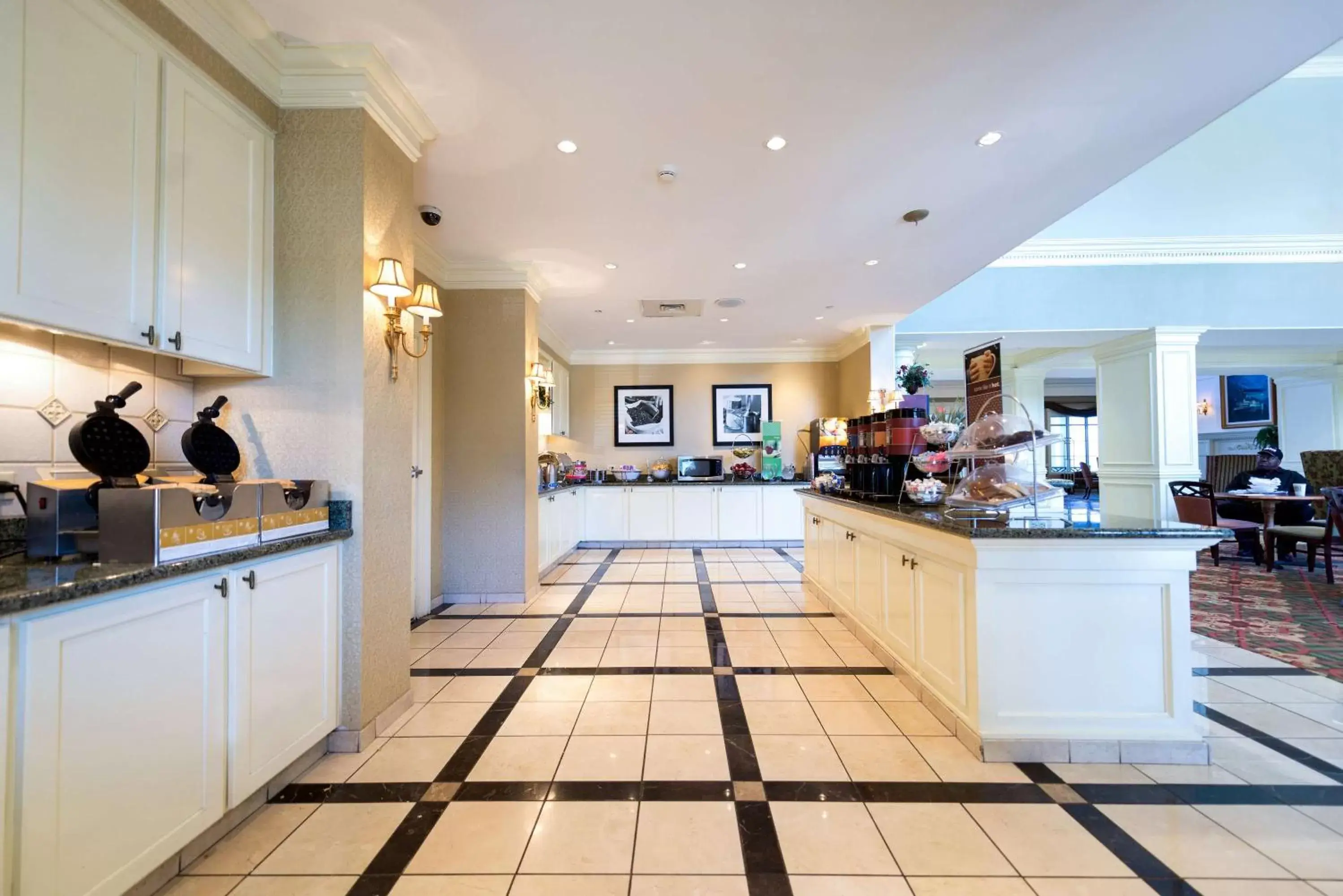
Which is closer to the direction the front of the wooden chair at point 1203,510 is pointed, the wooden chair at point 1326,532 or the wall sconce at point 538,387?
the wooden chair

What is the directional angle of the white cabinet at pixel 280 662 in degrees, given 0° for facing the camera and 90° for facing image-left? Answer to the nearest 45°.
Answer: approximately 315°

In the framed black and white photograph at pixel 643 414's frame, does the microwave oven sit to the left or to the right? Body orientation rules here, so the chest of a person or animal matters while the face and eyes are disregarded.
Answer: on its left

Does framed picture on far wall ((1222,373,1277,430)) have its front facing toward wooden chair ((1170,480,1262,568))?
yes

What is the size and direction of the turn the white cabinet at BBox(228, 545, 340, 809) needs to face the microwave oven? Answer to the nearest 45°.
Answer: approximately 90° to its left

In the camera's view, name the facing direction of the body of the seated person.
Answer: toward the camera

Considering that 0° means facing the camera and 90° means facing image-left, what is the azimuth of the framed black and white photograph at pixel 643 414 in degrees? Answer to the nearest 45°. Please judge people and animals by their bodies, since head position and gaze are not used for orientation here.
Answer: approximately 0°

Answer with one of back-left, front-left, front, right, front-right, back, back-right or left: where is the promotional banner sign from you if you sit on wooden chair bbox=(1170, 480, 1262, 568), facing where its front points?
back-right

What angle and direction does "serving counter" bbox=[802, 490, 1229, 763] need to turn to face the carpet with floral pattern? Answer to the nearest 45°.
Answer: approximately 180°

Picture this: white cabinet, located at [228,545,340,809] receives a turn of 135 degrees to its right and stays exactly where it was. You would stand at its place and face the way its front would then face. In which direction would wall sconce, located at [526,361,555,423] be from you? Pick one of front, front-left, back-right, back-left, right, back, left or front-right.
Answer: back-right

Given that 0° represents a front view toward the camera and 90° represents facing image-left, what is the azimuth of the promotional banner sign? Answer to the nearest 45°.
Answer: approximately 45°

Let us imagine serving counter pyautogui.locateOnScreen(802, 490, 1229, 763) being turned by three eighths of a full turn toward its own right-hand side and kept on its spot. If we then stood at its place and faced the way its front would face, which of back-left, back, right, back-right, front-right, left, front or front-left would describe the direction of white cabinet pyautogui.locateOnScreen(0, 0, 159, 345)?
back-left

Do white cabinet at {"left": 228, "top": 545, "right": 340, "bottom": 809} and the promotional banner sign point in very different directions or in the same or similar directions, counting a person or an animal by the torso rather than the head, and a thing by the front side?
very different directions
